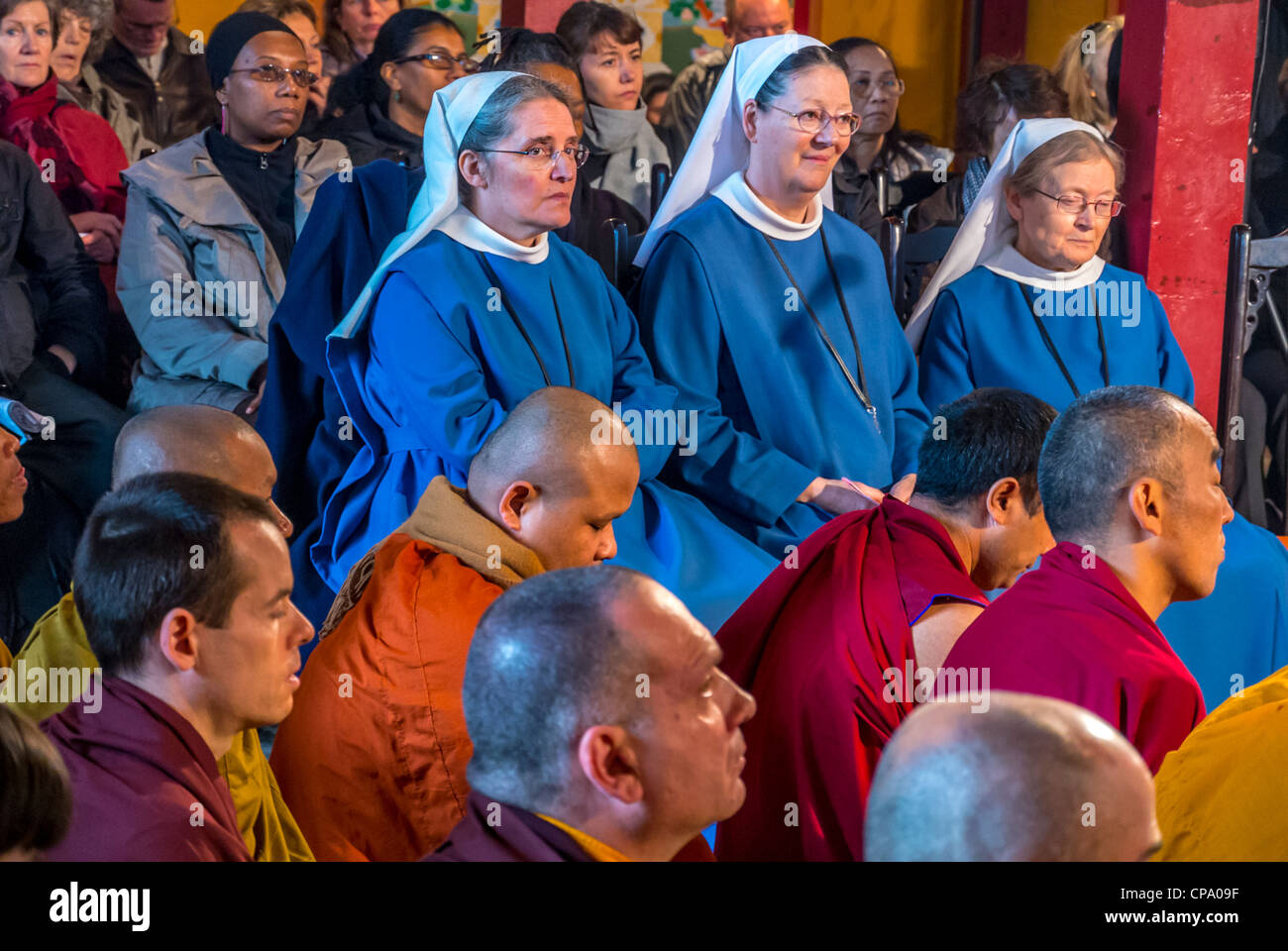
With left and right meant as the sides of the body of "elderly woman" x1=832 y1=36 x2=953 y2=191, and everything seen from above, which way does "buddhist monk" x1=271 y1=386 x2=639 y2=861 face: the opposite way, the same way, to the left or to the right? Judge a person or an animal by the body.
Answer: to the left

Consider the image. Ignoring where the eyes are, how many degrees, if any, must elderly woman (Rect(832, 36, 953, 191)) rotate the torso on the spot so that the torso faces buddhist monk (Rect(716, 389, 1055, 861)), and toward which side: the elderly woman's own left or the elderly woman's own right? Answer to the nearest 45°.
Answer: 0° — they already face them

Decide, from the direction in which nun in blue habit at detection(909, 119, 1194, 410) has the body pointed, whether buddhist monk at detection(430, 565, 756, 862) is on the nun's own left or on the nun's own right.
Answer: on the nun's own right

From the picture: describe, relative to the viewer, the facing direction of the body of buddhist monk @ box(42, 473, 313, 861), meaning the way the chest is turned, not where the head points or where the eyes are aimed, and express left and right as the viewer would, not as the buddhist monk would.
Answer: facing to the right of the viewer

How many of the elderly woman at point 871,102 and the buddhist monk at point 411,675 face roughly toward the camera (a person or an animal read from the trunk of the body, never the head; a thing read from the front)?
1

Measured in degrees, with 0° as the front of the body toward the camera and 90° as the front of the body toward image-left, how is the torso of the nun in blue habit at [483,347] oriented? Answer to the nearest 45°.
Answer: approximately 315°

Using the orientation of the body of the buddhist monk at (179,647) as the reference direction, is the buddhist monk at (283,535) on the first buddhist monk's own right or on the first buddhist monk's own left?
on the first buddhist monk's own left

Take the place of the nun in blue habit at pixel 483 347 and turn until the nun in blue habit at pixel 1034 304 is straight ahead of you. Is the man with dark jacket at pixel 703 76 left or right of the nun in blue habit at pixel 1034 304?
left

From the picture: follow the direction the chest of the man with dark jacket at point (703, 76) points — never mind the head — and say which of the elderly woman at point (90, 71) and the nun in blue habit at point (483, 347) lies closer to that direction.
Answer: the nun in blue habit

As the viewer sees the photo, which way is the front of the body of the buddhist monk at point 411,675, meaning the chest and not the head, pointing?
to the viewer's right

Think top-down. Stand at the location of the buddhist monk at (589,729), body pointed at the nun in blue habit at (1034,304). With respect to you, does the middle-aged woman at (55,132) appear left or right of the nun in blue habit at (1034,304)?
left
